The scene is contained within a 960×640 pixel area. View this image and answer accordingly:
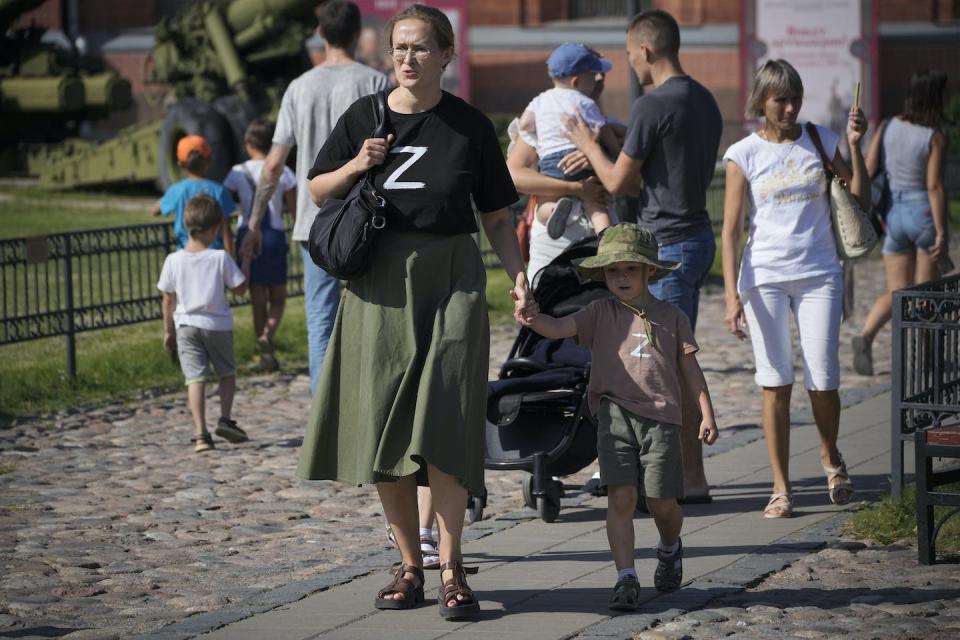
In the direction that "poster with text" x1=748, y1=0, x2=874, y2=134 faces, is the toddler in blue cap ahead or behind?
ahead

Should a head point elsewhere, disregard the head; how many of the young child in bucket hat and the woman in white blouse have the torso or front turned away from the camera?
0

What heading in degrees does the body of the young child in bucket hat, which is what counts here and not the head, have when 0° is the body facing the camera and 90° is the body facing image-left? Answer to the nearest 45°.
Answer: approximately 0°

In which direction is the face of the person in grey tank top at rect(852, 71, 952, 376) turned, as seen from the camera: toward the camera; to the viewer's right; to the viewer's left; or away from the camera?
away from the camera

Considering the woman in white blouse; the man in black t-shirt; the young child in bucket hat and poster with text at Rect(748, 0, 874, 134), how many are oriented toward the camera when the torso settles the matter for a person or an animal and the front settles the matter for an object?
3

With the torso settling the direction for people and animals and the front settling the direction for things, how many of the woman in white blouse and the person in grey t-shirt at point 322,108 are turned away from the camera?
1

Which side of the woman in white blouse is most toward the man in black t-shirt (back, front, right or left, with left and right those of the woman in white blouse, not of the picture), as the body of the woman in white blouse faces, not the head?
right

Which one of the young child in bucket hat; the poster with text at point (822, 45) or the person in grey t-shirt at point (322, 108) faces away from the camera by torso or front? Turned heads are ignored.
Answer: the person in grey t-shirt

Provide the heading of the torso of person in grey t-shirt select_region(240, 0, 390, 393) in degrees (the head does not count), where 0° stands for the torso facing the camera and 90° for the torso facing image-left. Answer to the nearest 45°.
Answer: approximately 180°

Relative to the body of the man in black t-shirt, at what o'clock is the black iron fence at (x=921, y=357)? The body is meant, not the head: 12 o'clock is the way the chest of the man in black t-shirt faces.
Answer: The black iron fence is roughly at 5 o'clock from the man in black t-shirt.

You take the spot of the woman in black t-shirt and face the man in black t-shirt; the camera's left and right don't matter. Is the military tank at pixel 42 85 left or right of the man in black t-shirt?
left

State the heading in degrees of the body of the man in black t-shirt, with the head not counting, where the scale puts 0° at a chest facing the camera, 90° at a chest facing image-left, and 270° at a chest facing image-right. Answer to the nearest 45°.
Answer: approximately 135°
